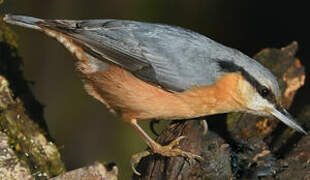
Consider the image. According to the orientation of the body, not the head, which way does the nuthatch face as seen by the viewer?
to the viewer's right
